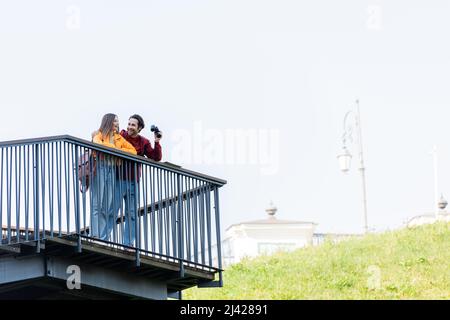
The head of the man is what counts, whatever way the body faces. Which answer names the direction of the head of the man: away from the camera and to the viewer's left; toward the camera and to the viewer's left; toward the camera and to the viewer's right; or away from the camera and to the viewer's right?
toward the camera and to the viewer's left

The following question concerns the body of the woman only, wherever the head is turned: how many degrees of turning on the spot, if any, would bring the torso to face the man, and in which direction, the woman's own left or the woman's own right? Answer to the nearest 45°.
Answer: approximately 90° to the woman's own left

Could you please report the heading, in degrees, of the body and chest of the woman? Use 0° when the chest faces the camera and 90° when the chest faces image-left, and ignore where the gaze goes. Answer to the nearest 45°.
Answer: approximately 315°
